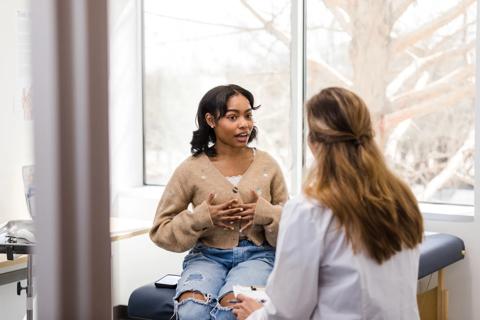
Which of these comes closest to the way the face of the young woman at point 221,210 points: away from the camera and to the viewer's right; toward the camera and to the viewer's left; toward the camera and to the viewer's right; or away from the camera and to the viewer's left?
toward the camera and to the viewer's right

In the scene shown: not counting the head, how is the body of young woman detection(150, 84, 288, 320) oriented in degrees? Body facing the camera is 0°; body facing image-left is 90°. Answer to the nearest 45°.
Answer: approximately 0°
